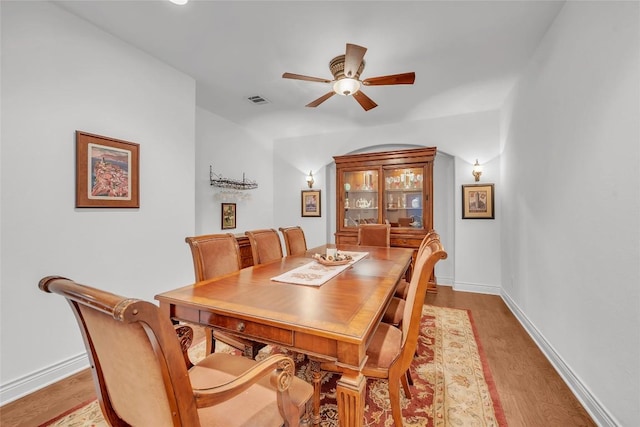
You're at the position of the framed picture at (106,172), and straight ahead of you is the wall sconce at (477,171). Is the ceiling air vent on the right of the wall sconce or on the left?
left

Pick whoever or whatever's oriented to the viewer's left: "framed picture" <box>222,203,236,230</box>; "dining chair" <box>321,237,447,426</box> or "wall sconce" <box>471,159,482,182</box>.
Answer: the dining chair

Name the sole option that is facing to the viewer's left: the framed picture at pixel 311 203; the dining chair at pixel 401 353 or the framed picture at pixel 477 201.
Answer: the dining chair

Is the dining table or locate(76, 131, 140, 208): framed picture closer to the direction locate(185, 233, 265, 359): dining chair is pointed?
the dining table

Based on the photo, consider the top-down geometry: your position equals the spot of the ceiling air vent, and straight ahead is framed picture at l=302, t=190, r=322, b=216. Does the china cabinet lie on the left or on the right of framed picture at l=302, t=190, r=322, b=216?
right

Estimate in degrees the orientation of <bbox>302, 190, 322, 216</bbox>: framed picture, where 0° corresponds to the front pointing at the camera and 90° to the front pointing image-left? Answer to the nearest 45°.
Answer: approximately 0°

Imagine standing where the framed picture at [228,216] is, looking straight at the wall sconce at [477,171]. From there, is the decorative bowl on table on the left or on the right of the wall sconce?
right

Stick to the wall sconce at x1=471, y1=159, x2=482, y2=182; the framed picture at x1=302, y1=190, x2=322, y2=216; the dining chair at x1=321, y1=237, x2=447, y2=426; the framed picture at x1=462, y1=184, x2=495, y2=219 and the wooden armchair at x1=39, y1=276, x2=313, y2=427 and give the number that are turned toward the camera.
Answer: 3

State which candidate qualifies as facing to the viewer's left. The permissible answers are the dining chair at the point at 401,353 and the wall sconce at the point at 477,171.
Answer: the dining chair

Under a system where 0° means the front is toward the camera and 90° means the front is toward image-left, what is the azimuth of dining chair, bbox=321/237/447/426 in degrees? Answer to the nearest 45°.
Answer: approximately 90°

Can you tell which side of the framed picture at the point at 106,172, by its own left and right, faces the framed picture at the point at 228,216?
left
